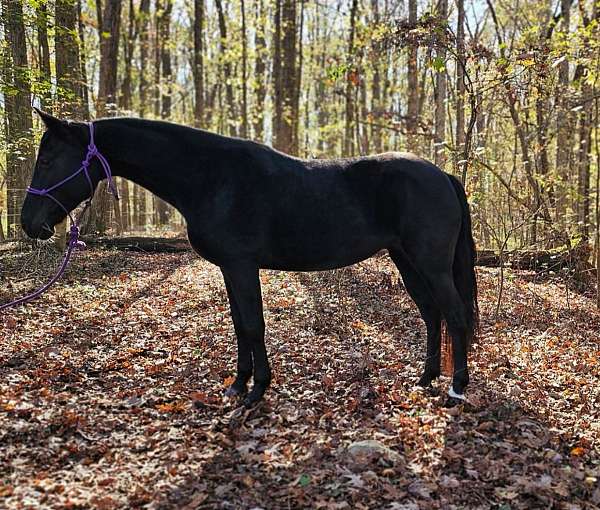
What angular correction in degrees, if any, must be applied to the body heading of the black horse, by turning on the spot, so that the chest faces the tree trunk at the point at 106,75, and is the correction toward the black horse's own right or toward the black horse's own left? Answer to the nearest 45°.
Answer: approximately 90° to the black horse's own right

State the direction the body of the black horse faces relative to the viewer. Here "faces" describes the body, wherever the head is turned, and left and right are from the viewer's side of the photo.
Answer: facing to the left of the viewer

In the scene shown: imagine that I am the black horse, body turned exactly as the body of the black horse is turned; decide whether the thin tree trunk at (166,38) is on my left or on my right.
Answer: on my right

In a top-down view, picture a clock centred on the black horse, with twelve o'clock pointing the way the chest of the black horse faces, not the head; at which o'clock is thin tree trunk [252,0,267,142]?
The thin tree trunk is roughly at 3 o'clock from the black horse.

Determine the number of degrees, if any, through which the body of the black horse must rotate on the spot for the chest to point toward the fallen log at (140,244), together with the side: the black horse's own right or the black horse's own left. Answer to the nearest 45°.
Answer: approximately 90° to the black horse's own right

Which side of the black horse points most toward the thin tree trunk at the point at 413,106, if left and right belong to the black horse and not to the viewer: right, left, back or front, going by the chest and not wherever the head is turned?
right

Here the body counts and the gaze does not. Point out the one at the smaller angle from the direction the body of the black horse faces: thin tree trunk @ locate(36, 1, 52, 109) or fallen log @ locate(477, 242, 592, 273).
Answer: the thin tree trunk

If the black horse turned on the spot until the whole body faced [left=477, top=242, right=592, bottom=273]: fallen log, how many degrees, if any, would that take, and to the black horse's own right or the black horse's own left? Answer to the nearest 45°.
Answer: approximately 135° to the black horse's own right

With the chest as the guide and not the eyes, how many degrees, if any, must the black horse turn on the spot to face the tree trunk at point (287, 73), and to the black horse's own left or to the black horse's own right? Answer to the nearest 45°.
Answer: approximately 90° to the black horse's own right

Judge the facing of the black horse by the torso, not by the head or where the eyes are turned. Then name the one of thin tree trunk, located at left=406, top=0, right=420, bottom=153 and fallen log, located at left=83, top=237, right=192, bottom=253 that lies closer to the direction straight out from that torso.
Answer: the fallen log

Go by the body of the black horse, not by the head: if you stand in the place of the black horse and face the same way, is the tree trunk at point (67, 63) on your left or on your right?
on your right
